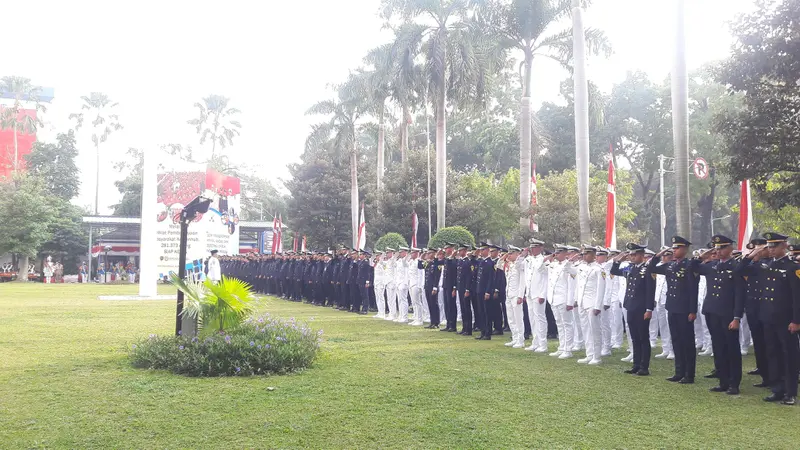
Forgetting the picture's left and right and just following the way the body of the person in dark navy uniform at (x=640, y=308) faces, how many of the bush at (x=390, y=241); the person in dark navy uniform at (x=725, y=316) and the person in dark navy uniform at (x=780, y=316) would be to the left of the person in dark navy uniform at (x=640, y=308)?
2

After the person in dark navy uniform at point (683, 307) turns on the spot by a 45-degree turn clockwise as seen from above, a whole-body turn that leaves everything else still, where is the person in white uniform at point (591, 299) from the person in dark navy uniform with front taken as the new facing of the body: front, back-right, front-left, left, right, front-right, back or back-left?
front-right

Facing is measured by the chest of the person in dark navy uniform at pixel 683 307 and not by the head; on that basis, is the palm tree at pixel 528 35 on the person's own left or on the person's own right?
on the person's own right

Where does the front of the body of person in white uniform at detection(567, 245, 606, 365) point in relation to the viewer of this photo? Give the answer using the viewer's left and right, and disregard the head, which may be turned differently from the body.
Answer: facing the viewer and to the left of the viewer

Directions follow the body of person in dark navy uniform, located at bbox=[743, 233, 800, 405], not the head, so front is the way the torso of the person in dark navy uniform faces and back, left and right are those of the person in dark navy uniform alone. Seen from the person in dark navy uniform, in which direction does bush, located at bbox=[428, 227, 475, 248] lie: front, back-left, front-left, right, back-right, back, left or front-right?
right

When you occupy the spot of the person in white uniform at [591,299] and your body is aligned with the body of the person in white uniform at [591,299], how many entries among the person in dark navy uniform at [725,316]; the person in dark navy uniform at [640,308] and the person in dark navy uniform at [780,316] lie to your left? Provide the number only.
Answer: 3

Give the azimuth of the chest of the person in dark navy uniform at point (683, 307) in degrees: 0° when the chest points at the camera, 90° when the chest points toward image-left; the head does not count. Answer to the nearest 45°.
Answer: approximately 45°

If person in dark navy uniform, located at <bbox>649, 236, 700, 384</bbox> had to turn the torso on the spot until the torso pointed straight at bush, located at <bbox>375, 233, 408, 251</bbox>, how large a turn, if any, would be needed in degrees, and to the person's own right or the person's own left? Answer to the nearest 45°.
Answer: approximately 90° to the person's own right

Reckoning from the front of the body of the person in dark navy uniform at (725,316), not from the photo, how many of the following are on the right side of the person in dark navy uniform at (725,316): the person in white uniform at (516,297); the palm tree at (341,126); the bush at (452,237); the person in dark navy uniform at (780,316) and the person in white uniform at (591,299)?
4

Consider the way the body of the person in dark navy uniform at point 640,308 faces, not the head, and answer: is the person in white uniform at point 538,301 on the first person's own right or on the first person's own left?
on the first person's own right

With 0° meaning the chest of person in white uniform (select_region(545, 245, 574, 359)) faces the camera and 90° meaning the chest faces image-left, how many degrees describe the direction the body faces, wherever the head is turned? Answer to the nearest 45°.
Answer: approximately 45°
